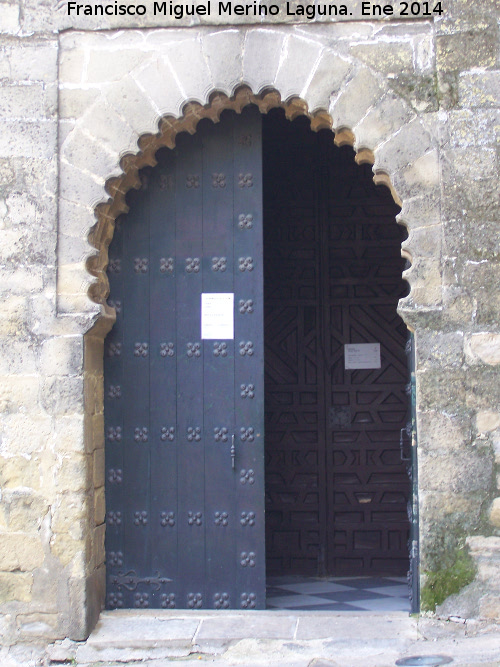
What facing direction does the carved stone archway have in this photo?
toward the camera

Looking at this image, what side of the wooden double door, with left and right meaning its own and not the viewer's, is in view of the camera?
front

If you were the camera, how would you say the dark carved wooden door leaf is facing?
facing the viewer
